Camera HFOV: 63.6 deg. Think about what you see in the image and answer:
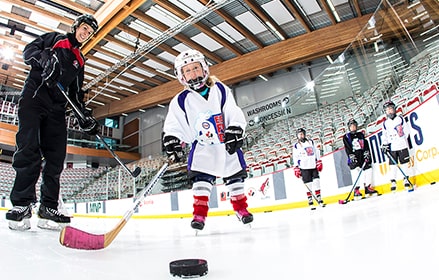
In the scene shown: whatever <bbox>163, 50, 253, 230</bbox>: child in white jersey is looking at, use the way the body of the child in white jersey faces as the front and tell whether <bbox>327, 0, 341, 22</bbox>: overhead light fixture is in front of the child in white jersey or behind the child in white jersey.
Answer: behind

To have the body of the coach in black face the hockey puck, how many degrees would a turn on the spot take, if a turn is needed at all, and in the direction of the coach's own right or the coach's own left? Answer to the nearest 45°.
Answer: approximately 45° to the coach's own right

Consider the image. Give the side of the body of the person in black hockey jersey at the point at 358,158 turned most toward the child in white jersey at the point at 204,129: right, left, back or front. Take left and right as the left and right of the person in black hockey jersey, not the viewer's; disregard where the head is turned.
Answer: front

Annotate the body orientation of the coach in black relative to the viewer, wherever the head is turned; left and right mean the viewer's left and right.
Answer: facing the viewer and to the right of the viewer

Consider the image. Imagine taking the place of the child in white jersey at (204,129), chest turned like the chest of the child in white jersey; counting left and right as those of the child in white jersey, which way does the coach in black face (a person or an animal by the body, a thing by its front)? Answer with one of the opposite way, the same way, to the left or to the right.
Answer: to the left

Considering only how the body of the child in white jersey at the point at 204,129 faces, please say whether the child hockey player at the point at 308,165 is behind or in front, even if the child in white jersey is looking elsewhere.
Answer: behind

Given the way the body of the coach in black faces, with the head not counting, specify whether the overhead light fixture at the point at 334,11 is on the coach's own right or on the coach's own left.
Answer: on the coach's own left

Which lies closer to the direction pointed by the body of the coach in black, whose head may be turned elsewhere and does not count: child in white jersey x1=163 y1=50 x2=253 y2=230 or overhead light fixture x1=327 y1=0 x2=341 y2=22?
the child in white jersey
